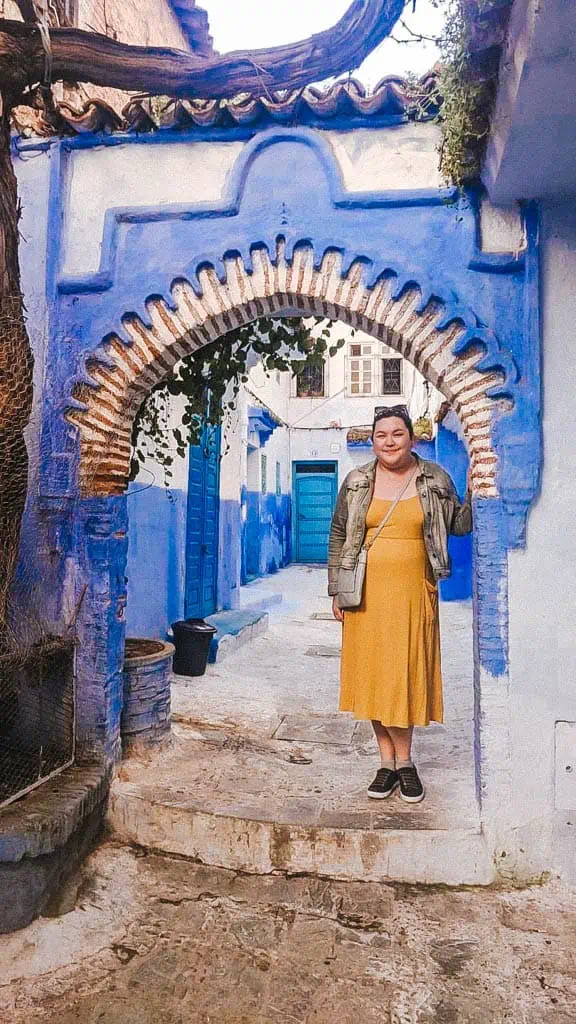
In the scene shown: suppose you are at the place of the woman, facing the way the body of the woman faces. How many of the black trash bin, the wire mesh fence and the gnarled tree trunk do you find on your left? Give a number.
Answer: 0

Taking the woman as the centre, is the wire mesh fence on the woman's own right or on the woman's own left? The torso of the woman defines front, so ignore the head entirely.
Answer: on the woman's own right

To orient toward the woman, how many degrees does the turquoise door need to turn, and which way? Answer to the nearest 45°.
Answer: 0° — it already faces them

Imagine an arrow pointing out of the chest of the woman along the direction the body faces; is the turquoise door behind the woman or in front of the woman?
behind

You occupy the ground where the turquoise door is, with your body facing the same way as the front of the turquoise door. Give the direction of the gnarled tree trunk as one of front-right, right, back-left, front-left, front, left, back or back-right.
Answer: front

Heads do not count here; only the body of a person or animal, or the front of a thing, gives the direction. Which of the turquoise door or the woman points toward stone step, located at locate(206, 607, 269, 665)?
the turquoise door

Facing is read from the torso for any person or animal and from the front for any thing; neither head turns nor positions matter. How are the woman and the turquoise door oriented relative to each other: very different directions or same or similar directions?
same or similar directions

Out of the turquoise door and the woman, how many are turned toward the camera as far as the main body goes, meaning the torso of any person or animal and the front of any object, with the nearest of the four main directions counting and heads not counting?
2

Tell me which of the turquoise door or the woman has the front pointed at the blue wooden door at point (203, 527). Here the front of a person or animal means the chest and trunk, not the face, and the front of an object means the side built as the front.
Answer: the turquoise door

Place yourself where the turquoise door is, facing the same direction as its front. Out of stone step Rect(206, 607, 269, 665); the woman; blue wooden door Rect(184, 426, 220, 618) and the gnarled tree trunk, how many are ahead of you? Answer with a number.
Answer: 4

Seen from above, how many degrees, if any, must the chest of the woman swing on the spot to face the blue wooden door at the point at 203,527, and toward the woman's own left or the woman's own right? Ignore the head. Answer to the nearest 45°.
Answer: approximately 135° to the woman's own right

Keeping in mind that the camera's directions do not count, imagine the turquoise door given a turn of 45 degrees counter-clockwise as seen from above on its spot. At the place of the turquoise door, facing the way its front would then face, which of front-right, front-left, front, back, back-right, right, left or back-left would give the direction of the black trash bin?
front-right

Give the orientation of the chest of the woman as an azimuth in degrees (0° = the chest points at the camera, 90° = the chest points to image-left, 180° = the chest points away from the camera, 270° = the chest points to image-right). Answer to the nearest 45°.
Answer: approximately 0°

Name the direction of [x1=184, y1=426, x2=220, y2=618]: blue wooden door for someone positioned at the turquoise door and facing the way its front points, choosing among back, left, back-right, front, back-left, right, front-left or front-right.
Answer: front

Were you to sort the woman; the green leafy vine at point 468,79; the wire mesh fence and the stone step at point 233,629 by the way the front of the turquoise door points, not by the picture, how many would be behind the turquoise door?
0

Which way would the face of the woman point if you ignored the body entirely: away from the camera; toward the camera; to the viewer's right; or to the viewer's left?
toward the camera

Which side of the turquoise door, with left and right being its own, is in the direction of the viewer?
front

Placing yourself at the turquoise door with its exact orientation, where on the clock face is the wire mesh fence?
The wire mesh fence is roughly at 12 o'clock from the turquoise door.
